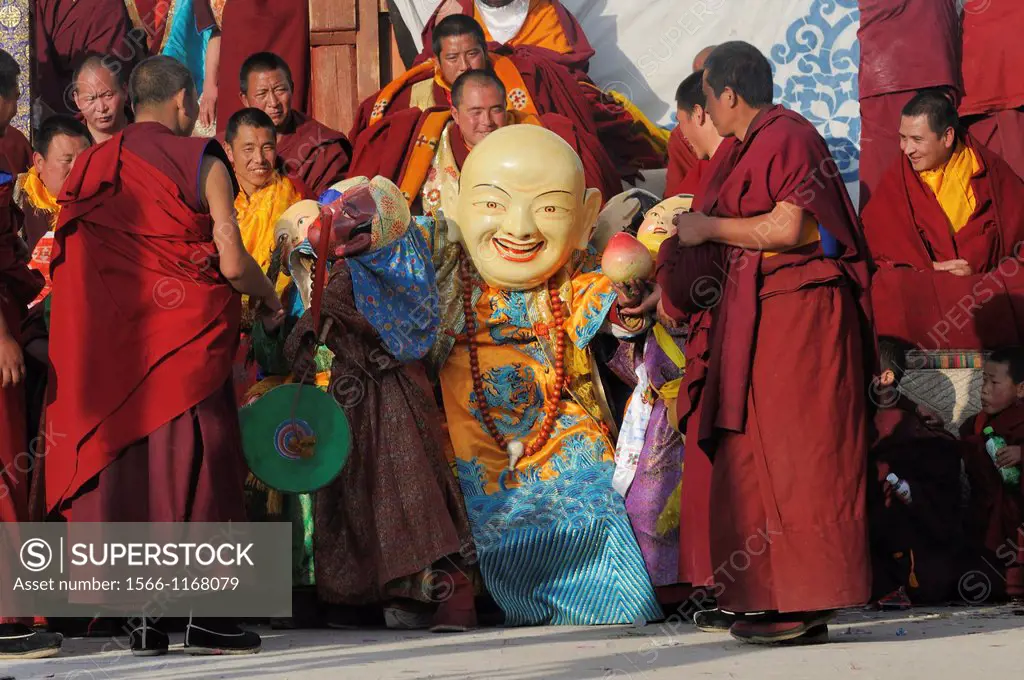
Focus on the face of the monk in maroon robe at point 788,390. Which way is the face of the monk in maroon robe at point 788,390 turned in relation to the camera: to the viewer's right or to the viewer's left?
to the viewer's left

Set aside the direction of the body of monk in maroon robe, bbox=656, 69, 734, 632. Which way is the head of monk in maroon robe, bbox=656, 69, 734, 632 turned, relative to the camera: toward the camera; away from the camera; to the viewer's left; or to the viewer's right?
to the viewer's left

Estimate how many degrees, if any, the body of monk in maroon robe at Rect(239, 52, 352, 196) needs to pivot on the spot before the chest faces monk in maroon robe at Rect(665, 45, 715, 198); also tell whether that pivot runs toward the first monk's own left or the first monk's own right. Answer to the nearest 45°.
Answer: approximately 90° to the first monk's own left

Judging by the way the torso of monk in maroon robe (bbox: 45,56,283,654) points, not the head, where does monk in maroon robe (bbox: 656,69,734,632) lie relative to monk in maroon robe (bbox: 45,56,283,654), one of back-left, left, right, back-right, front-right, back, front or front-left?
front-right

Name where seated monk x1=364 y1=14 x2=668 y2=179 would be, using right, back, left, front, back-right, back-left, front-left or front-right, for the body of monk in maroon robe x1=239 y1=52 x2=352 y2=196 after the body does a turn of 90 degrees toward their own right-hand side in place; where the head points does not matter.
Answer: back

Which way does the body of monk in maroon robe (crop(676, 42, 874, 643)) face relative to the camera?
to the viewer's left

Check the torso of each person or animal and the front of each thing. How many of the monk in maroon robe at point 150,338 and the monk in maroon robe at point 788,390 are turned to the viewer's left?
1

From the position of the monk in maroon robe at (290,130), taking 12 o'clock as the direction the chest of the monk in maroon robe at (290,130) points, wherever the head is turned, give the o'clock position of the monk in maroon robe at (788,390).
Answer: the monk in maroon robe at (788,390) is roughly at 11 o'clock from the monk in maroon robe at (290,130).

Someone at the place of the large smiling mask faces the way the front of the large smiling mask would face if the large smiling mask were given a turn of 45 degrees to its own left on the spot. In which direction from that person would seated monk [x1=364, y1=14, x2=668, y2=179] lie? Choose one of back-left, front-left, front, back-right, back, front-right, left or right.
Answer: back-left

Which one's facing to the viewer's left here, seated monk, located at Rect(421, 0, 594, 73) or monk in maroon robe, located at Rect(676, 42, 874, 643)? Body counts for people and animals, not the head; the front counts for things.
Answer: the monk in maroon robe
